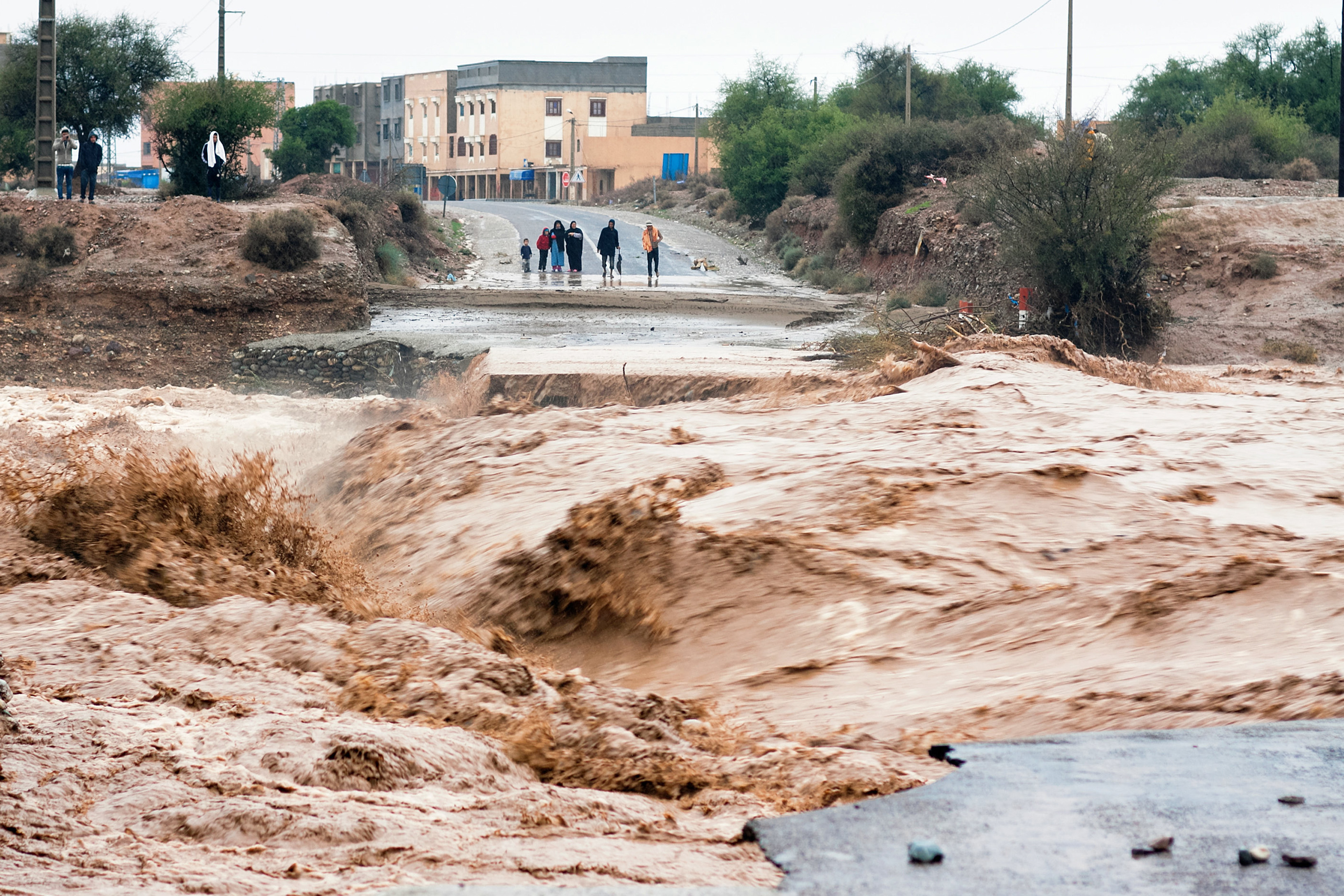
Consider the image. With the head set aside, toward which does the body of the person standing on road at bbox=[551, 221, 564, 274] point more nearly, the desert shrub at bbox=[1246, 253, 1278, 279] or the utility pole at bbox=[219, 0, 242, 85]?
the desert shrub

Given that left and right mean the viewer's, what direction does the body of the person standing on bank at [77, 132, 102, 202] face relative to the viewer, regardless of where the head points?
facing the viewer

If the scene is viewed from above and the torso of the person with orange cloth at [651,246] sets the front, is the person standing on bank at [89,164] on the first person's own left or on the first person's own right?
on the first person's own right

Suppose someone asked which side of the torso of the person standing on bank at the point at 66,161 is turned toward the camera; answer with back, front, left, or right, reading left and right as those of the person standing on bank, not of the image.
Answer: front

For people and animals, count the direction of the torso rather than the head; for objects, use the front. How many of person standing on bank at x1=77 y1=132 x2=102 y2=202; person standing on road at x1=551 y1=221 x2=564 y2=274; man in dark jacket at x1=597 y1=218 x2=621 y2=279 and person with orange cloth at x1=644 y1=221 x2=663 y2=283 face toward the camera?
4

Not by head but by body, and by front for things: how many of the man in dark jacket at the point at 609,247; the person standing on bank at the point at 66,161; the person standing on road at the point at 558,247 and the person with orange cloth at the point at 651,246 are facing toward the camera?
4

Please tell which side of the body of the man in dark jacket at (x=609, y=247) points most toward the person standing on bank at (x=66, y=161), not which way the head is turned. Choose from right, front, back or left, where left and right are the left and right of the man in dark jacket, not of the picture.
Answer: right

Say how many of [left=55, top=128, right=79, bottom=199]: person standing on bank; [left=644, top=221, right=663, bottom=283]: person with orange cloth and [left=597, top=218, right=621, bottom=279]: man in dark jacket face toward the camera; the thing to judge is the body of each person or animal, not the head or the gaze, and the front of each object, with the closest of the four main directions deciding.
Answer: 3

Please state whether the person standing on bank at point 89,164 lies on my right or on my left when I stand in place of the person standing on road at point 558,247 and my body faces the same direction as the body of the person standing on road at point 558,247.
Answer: on my right

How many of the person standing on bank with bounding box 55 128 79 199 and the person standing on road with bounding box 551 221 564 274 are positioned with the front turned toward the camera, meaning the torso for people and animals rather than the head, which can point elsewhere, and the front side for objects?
2

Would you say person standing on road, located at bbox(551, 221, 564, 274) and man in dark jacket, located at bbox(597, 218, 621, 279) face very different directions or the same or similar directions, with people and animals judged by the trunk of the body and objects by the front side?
same or similar directions

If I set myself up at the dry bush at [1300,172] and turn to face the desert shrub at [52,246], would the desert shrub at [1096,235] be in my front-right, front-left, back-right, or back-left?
front-left

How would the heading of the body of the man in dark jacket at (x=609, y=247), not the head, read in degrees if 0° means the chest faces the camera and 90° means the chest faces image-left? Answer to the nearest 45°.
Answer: approximately 0°
